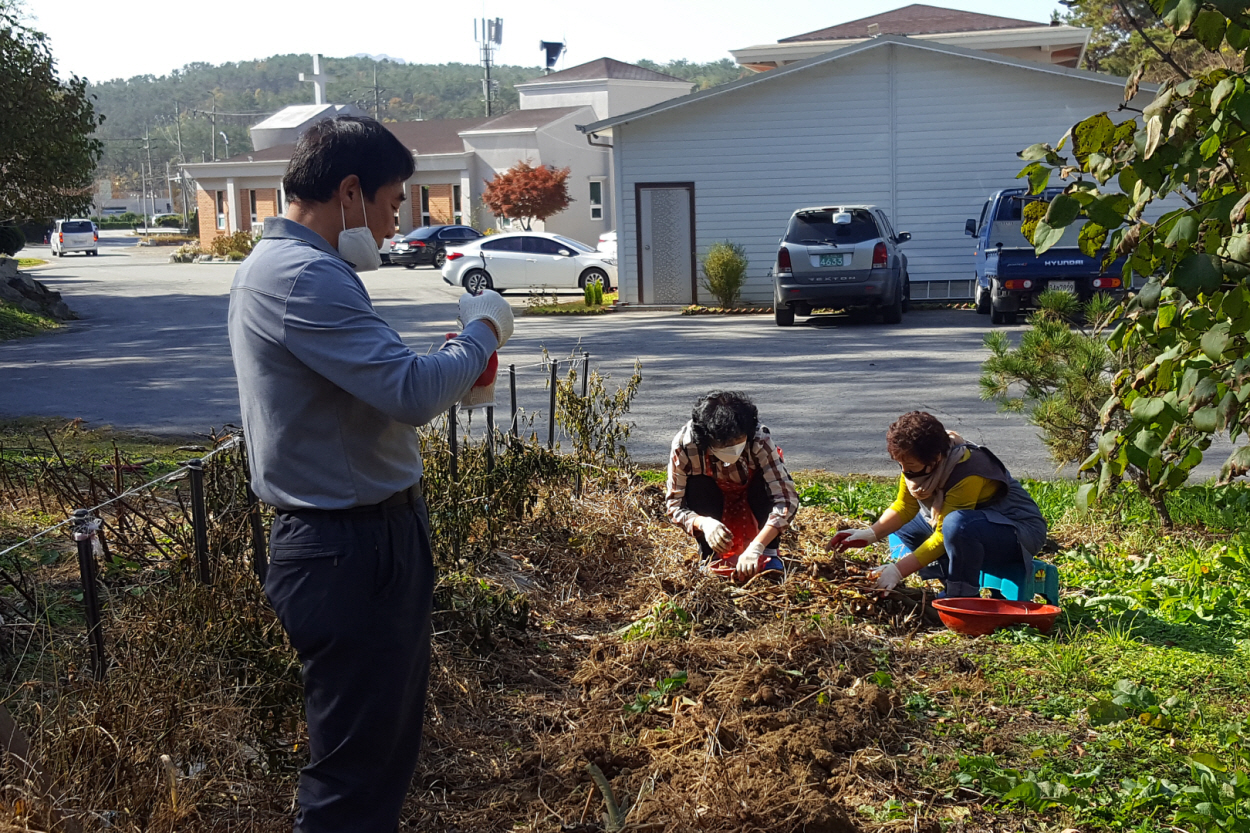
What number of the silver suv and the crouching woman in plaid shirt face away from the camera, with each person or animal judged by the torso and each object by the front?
1

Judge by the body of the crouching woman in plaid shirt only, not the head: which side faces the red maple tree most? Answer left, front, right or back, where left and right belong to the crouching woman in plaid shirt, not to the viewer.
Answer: back

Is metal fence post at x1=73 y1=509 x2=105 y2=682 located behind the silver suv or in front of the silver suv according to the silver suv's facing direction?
behind

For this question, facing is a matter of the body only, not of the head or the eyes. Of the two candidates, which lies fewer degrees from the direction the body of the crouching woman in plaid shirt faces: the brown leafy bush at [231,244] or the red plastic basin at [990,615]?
the red plastic basin

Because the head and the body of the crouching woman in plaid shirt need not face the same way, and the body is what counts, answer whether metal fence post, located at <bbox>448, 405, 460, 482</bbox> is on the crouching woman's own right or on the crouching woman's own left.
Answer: on the crouching woman's own right

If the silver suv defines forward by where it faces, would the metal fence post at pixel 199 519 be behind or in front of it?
behind

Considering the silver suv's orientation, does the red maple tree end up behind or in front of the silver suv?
in front

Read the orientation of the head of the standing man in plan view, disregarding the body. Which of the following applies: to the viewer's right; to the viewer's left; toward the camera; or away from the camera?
to the viewer's right

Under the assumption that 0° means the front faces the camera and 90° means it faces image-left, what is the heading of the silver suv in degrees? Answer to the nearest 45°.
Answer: approximately 180°

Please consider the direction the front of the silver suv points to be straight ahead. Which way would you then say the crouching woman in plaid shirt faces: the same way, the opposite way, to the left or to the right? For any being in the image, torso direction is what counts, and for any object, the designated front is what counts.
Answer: the opposite way

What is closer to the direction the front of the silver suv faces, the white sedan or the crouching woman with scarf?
the white sedan

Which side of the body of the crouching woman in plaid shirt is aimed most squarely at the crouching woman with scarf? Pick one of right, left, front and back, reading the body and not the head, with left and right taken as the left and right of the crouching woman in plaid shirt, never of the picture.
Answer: left

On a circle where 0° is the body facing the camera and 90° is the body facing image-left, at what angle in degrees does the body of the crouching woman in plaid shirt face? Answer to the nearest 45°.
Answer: approximately 0°

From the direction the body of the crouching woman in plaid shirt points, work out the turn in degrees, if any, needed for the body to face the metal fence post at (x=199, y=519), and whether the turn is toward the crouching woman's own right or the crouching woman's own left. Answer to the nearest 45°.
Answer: approximately 45° to the crouching woman's own right

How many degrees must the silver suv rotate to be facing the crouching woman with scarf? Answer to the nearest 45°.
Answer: approximately 180°

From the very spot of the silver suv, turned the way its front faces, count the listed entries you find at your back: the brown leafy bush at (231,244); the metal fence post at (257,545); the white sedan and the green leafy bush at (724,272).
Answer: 1

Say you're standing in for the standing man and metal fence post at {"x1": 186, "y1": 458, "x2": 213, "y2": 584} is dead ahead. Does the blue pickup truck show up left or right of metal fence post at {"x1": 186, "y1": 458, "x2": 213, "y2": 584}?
right

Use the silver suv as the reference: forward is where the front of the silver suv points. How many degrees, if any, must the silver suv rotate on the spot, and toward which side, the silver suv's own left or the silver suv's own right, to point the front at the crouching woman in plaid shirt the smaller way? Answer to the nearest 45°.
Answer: approximately 180°

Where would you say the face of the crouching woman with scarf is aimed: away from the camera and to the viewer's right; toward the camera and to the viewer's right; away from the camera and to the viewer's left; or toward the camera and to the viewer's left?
toward the camera and to the viewer's left
